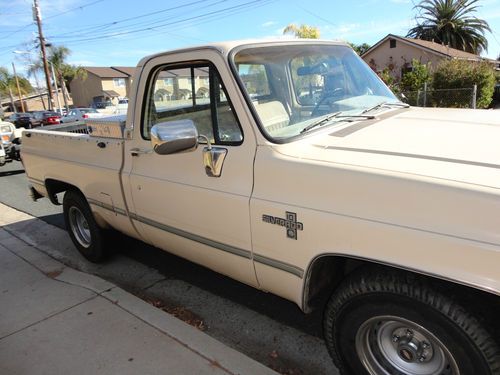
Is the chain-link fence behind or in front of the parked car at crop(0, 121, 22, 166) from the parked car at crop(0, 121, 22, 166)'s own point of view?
in front

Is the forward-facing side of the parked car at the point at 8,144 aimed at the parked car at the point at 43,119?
no

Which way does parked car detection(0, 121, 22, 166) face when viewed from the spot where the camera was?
facing the viewer and to the right of the viewer

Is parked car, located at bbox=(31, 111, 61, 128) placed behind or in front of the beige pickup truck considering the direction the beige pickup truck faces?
behind

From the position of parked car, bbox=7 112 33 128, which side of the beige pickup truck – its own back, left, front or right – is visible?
back

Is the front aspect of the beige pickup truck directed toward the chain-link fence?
no

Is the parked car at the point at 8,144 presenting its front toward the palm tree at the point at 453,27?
no

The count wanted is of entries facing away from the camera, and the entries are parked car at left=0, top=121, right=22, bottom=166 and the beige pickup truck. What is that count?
0

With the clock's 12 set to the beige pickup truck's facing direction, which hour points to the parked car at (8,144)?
The parked car is roughly at 6 o'clock from the beige pickup truck.

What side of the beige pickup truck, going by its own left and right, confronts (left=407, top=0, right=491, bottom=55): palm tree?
left
